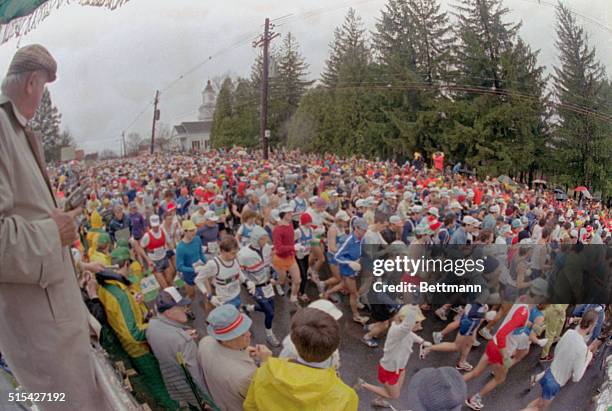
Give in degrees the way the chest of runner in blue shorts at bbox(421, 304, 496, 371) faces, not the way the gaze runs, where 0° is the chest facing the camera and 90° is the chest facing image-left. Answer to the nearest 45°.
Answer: approximately 270°

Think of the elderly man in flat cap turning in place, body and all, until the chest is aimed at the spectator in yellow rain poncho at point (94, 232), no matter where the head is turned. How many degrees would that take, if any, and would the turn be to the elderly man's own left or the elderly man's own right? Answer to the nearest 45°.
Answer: approximately 90° to the elderly man's own left

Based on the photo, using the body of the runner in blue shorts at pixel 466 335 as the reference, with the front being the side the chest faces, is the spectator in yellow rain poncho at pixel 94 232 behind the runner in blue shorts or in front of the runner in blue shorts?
behind

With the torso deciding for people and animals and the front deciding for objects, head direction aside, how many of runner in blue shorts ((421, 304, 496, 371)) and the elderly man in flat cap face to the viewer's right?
2

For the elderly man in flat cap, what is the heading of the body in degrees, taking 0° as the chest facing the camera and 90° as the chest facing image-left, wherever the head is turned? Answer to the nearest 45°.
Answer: approximately 270°

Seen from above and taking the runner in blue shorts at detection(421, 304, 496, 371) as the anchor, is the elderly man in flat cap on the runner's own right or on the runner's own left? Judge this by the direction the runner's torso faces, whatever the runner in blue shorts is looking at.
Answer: on the runner's own right

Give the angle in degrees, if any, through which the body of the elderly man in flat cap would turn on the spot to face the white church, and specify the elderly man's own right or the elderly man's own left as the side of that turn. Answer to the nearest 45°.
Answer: approximately 45° to the elderly man's own left
